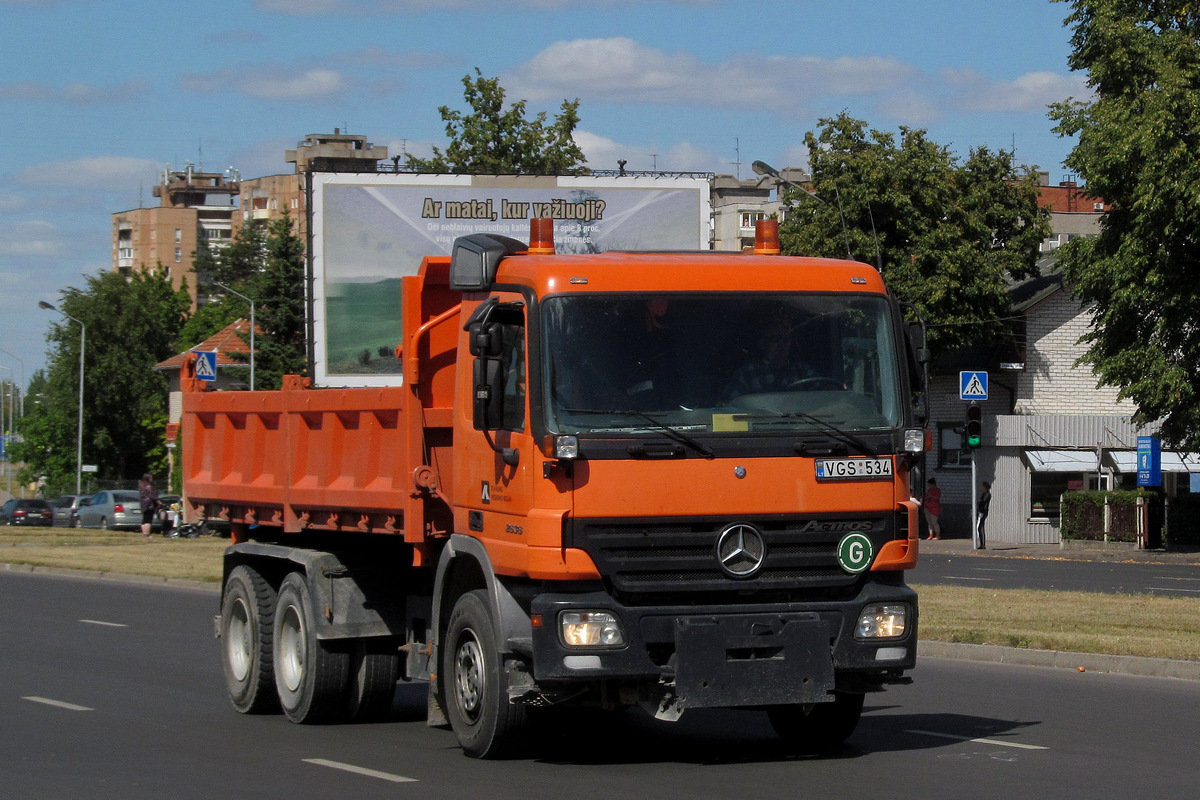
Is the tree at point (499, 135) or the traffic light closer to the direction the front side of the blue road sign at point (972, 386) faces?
the traffic light

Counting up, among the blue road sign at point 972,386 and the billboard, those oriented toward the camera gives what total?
2

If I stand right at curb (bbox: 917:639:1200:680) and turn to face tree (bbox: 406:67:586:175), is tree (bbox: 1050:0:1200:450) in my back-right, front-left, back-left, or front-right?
front-right

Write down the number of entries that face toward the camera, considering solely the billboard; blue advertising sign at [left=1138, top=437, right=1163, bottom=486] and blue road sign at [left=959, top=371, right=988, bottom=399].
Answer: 3

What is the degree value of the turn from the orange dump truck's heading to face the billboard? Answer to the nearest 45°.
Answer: approximately 135° to its left

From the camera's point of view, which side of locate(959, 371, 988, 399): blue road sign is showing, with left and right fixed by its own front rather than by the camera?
front

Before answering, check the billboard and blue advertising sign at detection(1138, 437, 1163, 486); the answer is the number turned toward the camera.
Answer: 2

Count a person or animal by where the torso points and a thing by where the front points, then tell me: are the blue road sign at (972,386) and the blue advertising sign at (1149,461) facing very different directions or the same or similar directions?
same or similar directions

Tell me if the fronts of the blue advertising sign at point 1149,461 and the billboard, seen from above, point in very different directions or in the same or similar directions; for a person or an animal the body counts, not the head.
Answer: same or similar directions

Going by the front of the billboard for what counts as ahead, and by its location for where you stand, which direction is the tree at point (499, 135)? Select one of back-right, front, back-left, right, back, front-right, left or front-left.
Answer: back

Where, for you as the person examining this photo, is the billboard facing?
facing the viewer

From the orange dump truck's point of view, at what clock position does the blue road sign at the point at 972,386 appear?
The blue road sign is roughly at 8 o'clock from the orange dump truck.

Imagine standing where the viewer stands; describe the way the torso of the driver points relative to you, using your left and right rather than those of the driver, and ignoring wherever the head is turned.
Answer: facing the viewer and to the right of the viewer

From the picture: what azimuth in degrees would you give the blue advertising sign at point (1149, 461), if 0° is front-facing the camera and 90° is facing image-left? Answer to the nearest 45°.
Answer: approximately 0°
